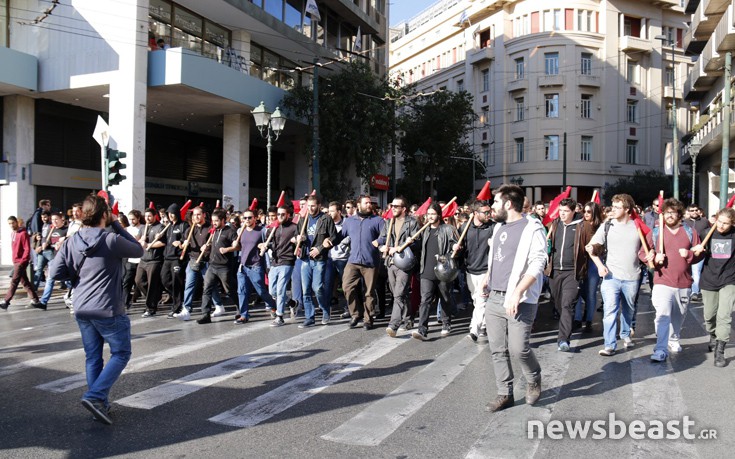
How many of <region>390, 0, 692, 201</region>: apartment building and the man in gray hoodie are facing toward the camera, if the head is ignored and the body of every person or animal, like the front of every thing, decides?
1

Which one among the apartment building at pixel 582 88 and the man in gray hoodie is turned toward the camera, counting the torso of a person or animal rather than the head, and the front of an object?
the apartment building

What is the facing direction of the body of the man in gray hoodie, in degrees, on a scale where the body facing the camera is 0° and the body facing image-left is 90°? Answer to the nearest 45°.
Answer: approximately 225°

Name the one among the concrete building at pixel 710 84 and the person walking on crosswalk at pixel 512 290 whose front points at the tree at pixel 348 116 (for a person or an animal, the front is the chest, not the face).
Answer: the concrete building

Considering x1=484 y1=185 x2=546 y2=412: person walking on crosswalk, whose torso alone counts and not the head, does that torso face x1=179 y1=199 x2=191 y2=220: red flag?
no

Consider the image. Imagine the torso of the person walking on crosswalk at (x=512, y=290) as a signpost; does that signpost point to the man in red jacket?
no

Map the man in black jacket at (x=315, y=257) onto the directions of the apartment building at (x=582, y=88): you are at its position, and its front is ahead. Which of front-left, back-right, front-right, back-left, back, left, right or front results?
front

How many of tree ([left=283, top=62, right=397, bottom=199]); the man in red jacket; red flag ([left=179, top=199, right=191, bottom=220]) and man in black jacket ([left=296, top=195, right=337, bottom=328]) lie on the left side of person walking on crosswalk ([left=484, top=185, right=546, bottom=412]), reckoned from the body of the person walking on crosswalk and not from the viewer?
0

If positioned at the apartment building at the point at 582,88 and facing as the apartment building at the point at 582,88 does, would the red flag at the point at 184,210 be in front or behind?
in front

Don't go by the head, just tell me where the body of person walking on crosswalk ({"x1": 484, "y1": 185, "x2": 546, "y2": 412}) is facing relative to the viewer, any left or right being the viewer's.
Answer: facing the viewer and to the left of the viewer

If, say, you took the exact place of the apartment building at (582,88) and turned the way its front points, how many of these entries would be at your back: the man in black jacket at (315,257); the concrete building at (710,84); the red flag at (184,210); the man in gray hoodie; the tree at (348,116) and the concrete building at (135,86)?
0

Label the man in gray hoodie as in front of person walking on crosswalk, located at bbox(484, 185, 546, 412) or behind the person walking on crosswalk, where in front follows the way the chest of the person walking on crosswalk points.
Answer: in front

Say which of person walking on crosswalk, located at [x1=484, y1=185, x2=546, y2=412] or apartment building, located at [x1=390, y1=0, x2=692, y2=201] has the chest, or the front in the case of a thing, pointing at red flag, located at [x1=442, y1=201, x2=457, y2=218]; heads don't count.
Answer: the apartment building

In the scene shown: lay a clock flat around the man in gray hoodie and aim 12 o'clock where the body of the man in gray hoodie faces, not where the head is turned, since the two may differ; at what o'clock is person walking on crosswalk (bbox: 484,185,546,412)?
The person walking on crosswalk is roughly at 2 o'clock from the man in gray hoodie.

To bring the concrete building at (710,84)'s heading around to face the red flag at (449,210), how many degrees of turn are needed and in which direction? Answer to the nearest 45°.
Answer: approximately 45° to its left

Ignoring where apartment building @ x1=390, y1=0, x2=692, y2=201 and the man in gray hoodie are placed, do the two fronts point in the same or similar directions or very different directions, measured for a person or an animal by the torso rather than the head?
very different directions

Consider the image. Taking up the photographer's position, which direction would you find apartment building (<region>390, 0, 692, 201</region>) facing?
facing the viewer

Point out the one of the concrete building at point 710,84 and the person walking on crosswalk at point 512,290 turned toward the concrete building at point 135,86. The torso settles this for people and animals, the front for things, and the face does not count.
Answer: the concrete building at point 710,84
